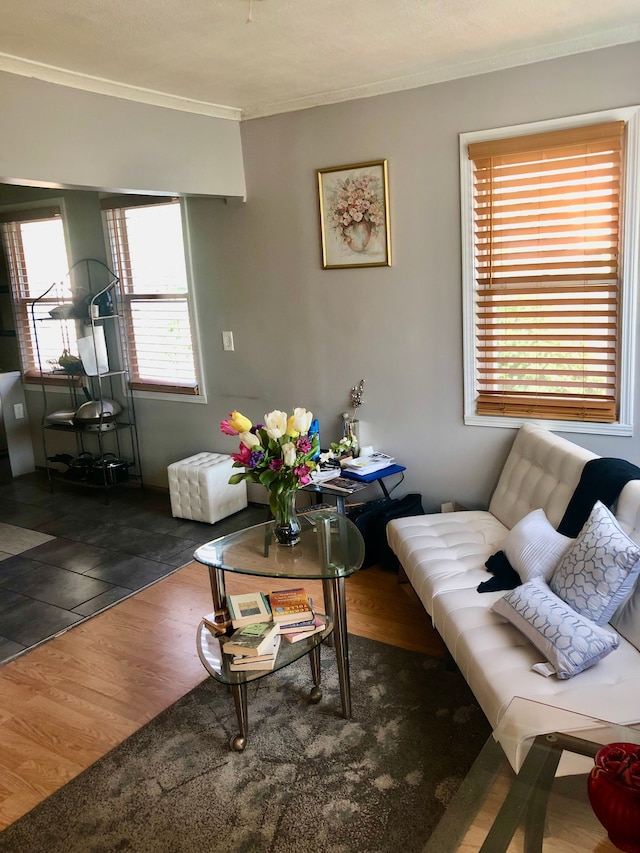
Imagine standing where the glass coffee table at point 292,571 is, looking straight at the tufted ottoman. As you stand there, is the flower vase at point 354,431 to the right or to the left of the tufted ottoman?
right

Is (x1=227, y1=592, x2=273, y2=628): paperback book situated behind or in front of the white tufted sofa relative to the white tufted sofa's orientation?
in front

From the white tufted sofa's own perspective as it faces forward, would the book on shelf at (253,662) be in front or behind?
in front

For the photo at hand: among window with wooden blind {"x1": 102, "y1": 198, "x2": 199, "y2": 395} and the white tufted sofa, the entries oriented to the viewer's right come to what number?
0

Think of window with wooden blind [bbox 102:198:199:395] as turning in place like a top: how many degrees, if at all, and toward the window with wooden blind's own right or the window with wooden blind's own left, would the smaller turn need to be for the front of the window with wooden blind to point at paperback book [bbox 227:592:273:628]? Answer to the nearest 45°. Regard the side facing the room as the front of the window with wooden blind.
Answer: approximately 45° to the window with wooden blind's own left

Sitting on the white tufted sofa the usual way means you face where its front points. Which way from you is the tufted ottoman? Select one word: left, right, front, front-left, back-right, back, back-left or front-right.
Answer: right

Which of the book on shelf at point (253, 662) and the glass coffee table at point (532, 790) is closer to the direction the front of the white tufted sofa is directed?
the book on shelf

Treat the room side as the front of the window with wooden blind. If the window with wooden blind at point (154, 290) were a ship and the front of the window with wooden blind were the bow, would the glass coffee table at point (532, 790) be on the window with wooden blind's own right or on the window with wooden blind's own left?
on the window with wooden blind's own left

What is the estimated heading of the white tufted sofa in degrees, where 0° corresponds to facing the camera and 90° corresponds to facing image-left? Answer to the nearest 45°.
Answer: approximately 45°

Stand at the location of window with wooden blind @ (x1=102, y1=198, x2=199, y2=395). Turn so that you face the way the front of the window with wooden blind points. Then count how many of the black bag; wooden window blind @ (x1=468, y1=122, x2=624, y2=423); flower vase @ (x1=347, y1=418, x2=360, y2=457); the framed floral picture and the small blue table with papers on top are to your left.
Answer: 5

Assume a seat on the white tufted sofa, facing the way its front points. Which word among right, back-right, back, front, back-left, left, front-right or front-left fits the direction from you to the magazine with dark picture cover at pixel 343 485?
right

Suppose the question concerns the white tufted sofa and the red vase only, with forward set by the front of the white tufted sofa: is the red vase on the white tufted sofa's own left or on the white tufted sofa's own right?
on the white tufted sofa's own left

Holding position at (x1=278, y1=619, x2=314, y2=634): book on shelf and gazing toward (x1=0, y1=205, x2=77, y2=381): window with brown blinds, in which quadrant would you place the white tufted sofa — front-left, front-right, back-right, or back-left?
back-right

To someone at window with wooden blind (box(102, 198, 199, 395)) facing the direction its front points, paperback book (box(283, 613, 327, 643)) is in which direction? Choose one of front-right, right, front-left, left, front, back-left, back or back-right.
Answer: front-left

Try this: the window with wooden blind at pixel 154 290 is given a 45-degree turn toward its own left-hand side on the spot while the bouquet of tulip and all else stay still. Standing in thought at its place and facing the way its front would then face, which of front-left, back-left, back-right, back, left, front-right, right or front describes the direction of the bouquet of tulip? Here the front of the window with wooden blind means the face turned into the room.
front

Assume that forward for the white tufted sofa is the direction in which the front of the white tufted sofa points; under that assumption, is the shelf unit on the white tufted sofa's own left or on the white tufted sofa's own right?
on the white tufted sofa's own right

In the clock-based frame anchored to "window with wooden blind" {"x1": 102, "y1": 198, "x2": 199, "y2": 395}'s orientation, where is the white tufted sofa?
The white tufted sofa is roughly at 10 o'clock from the window with wooden blind.

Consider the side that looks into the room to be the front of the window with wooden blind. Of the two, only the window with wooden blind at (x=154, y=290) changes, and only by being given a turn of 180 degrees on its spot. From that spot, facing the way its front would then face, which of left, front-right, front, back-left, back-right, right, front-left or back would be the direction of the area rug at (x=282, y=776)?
back-right

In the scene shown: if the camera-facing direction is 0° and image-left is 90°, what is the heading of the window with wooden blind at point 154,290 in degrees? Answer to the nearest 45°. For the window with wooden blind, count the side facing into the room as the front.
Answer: approximately 45°

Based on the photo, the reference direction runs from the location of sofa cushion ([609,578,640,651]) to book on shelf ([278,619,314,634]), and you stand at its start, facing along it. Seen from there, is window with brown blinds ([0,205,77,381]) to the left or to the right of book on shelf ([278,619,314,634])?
right
